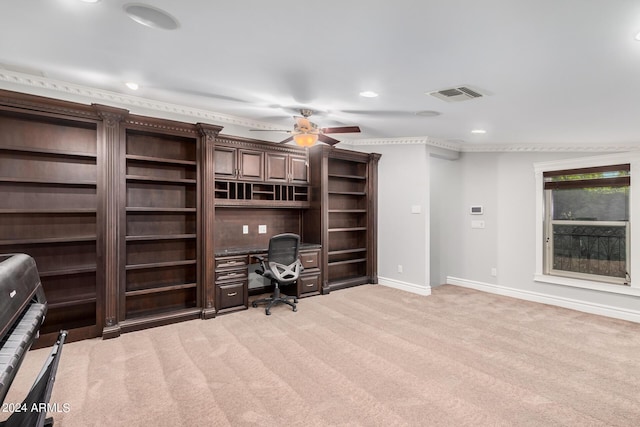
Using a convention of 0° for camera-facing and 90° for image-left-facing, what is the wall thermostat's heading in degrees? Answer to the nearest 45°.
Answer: approximately 0°

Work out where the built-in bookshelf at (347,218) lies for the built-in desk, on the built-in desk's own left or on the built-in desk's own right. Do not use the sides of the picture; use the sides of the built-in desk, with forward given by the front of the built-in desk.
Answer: on the built-in desk's own left

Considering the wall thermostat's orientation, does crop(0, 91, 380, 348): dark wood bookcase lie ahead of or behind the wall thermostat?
ahead

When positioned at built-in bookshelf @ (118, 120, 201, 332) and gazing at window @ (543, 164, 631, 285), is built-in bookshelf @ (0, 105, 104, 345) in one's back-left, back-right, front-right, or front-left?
back-right

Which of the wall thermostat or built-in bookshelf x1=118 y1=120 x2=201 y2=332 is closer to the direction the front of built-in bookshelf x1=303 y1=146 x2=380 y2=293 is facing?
the wall thermostat

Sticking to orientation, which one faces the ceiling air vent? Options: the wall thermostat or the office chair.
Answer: the wall thermostat

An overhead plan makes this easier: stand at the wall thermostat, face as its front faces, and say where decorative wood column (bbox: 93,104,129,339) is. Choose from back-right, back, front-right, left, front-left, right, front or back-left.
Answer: front-right

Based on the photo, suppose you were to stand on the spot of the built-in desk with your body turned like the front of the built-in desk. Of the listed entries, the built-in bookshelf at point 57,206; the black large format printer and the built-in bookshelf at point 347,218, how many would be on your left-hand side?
1

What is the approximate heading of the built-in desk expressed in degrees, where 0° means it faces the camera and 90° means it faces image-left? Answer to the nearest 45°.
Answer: approximately 315°
